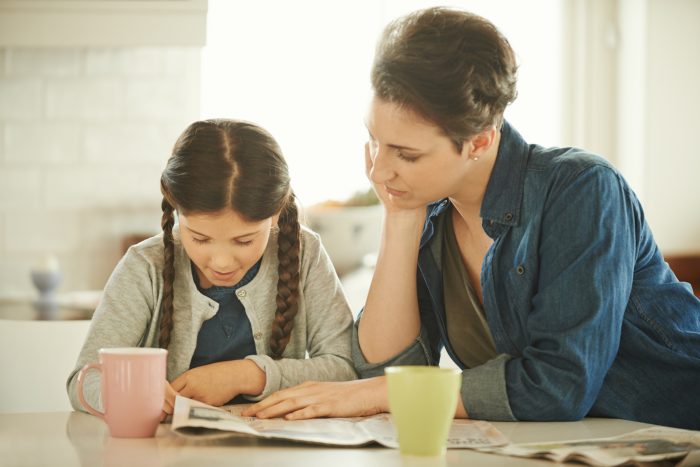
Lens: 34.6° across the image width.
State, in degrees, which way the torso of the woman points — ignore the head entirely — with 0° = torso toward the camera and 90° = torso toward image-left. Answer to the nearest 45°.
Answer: approximately 45°

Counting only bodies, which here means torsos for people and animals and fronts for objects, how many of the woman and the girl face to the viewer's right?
0
